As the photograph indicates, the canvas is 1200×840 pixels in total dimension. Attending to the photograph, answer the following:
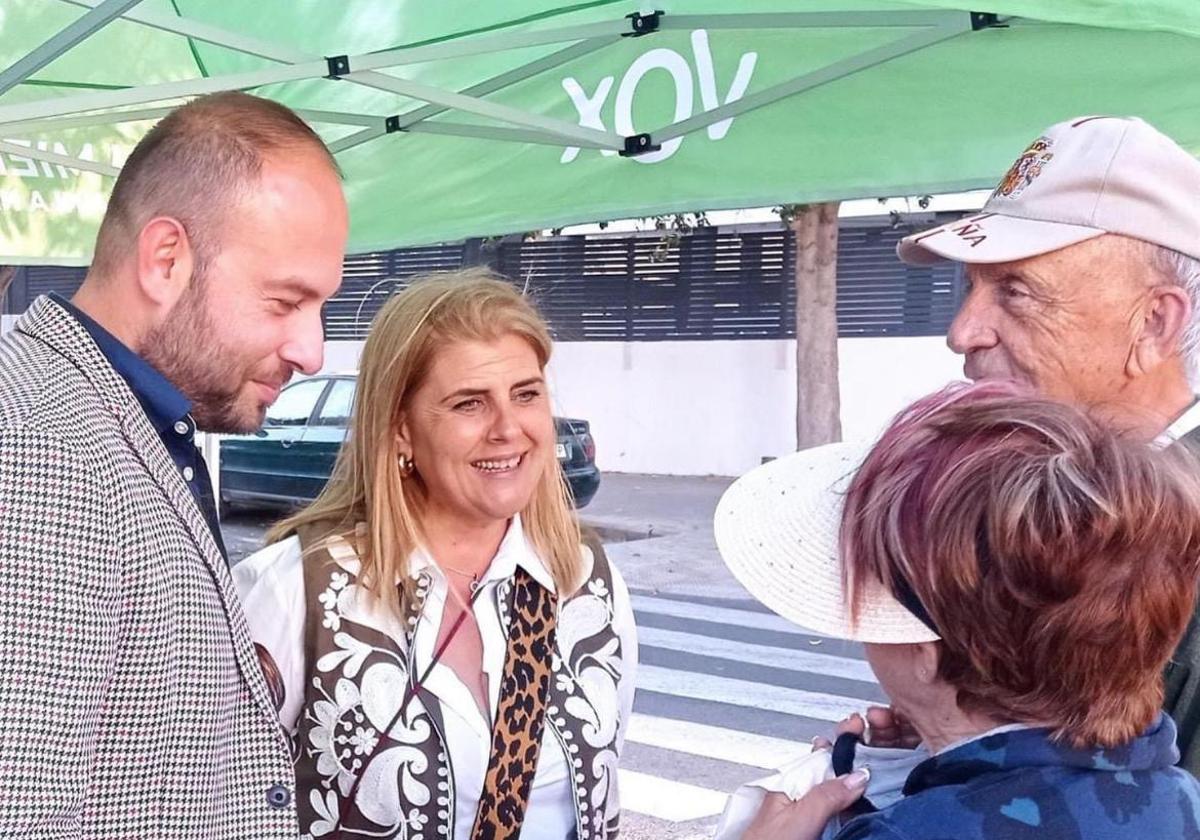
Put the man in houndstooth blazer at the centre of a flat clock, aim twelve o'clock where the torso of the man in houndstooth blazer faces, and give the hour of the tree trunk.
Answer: The tree trunk is roughly at 10 o'clock from the man in houndstooth blazer.

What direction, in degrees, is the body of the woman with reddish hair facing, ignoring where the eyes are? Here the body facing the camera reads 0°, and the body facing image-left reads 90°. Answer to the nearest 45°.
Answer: approximately 135°

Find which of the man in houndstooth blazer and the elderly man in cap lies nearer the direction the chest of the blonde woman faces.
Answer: the elderly man in cap

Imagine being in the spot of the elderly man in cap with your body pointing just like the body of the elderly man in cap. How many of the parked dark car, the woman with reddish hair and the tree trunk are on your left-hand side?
1

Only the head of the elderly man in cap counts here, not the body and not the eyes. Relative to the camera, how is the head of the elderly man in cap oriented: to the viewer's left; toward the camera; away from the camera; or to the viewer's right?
to the viewer's left

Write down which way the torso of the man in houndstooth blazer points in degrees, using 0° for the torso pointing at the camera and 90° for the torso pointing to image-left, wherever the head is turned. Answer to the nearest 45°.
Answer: approximately 270°

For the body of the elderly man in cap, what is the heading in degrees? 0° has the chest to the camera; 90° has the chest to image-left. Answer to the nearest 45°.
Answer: approximately 90°

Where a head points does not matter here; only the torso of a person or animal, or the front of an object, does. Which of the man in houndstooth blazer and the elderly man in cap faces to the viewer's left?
the elderly man in cap

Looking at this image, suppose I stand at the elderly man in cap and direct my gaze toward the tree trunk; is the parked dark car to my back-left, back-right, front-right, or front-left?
front-left

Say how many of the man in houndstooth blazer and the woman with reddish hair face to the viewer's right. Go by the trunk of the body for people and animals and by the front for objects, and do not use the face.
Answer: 1

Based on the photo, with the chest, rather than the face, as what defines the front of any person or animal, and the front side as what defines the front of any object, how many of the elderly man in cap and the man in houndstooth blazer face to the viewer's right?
1

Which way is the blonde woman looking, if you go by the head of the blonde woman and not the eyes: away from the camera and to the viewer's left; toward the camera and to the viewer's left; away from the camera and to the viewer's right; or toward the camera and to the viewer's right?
toward the camera and to the viewer's right

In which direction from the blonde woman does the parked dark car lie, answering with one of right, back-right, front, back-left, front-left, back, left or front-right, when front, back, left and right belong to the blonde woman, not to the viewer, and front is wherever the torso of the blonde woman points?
back-left

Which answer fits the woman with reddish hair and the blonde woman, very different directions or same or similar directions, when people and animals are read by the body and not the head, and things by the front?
very different directions

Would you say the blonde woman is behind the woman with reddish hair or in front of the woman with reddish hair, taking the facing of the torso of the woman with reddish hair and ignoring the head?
in front

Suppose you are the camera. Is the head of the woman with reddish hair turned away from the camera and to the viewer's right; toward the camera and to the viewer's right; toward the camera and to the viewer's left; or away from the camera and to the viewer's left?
away from the camera and to the viewer's left

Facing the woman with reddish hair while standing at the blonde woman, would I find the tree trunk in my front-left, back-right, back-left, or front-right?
back-left

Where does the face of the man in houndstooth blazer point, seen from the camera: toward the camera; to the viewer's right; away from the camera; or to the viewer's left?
to the viewer's right

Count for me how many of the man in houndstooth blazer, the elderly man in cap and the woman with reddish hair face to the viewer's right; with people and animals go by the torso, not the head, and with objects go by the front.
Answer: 1
